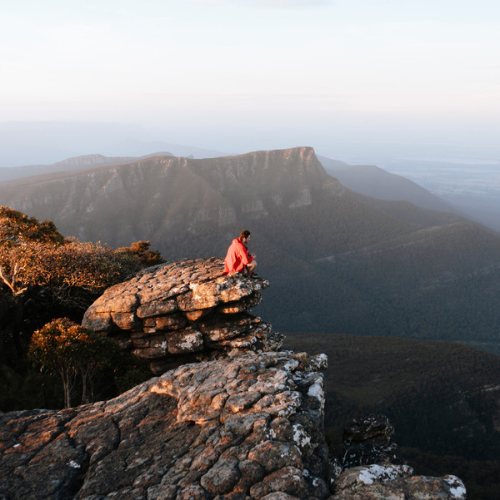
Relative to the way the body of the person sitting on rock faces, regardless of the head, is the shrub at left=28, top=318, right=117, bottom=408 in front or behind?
behind

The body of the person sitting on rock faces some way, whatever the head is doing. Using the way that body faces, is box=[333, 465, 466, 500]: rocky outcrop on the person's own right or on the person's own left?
on the person's own right

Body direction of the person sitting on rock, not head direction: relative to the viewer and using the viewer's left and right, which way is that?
facing to the right of the viewer

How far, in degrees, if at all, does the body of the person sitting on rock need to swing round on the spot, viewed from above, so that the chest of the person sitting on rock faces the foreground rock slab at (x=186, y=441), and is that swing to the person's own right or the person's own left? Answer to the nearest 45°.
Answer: approximately 90° to the person's own right
